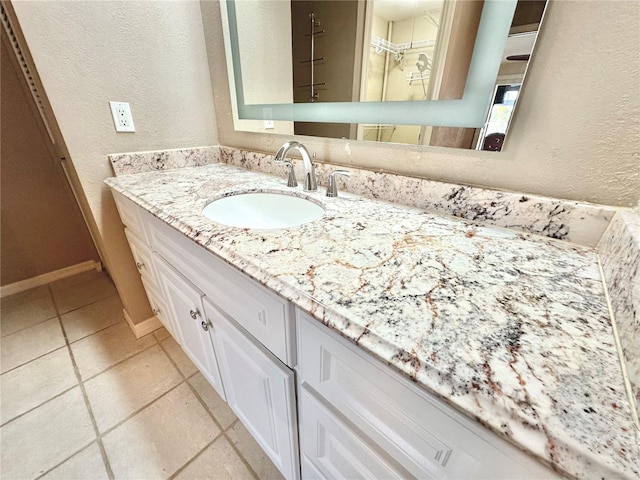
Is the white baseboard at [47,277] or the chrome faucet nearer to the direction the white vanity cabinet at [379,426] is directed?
the white baseboard

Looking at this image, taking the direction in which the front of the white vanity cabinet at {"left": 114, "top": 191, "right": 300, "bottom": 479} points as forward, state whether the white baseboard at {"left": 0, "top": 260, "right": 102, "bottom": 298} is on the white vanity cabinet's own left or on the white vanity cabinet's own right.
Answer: on the white vanity cabinet's own right

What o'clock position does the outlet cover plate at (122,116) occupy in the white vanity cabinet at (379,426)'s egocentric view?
The outlet cover plate is roughly at 2 o'clock from the white vanity cabinet.

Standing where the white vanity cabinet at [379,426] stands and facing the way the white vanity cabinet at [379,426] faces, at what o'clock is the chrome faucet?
The chrome faucet is roughly at 3 o'clock from the white vanity cabinet.

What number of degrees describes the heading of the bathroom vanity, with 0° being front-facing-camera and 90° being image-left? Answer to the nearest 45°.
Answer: approximately 45°
